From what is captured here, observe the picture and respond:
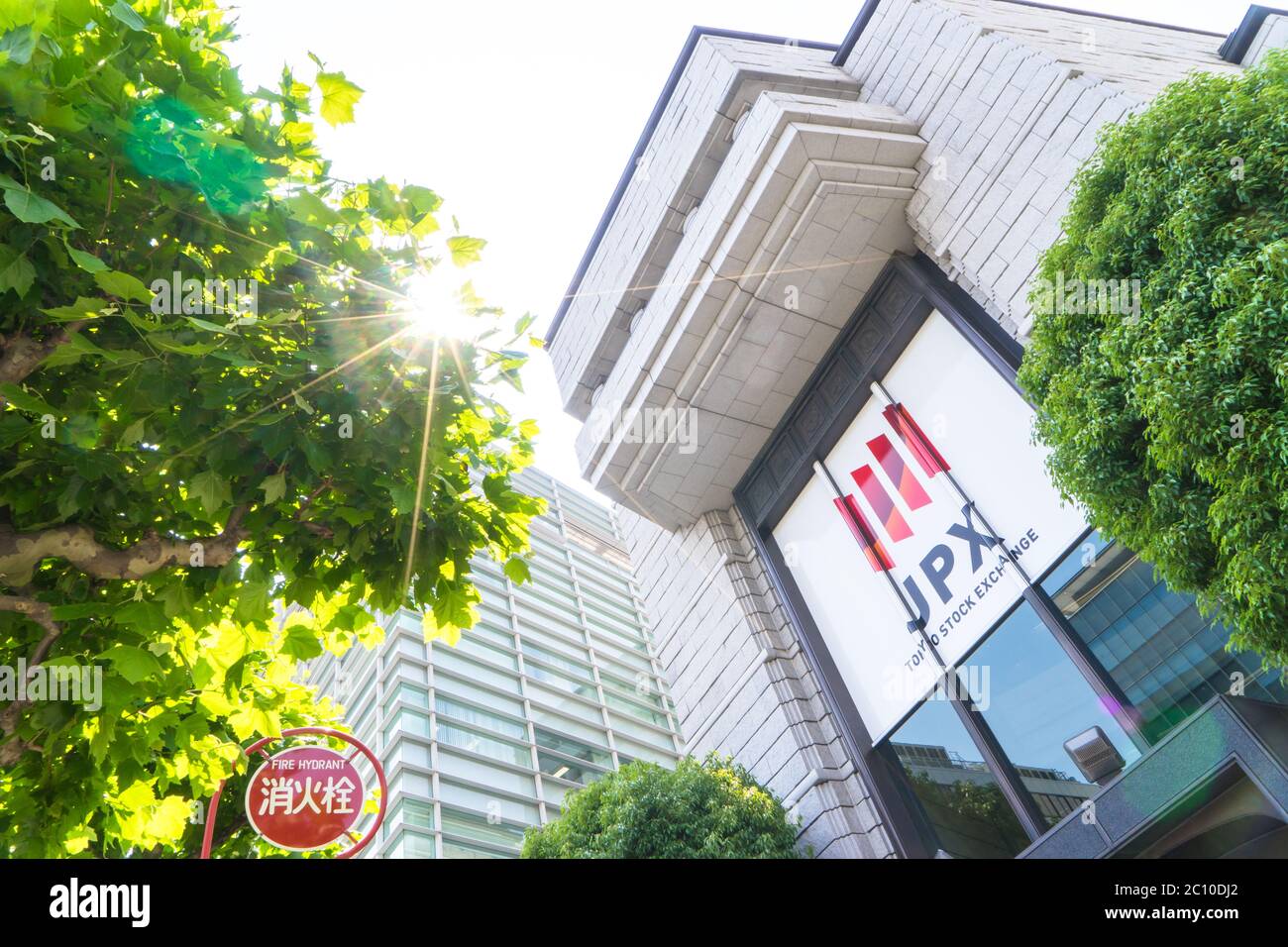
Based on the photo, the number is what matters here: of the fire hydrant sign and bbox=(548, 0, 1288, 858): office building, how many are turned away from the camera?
0

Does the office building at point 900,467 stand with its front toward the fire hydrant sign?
yes

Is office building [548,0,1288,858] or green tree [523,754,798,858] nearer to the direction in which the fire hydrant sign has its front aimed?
the office building

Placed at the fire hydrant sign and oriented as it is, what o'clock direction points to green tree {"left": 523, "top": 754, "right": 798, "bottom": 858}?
The green tree is roughly at 8 o'clock from the fire hydrant sign.

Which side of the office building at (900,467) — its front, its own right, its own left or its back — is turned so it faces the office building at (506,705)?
right

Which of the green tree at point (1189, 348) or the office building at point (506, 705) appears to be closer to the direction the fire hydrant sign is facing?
the green tree

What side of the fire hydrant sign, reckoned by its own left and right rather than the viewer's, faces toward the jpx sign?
left

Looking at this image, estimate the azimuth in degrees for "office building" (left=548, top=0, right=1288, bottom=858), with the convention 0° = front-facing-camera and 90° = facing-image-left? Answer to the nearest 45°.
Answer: approximately 45°

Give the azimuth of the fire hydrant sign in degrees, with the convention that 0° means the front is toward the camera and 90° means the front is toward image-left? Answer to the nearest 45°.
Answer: approximately 0°

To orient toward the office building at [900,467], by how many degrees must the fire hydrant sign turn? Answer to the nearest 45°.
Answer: approximately 90° to its left

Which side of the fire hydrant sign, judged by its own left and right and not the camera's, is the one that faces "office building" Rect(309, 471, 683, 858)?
back
